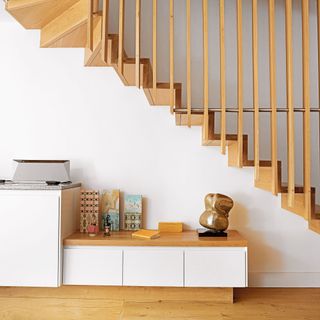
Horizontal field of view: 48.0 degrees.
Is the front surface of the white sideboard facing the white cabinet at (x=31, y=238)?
no

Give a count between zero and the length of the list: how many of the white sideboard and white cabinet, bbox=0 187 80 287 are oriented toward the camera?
2

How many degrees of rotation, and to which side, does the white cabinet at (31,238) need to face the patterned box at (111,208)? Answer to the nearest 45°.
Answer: approximately 135° to its left

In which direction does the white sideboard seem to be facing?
toward the camera

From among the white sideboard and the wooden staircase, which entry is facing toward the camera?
the white sideboard

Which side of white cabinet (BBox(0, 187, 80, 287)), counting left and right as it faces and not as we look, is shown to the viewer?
front

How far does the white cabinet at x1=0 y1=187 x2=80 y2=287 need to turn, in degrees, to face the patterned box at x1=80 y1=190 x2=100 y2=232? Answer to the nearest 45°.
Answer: approximately 135° to its left

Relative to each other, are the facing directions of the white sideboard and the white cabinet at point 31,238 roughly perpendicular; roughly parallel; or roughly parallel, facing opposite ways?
roughly parallel

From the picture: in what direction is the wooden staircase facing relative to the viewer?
to the viewer's right

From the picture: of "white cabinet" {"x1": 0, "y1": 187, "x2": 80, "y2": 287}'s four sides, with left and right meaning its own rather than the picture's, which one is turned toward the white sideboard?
left

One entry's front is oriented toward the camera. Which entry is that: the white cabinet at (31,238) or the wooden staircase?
the white cabinet

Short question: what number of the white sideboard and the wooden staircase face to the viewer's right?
1

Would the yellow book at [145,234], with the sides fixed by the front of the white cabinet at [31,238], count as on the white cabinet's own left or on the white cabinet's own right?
on the white cabinet's own left

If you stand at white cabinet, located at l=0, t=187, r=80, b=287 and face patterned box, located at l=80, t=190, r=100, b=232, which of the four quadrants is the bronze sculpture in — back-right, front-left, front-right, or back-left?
front-right

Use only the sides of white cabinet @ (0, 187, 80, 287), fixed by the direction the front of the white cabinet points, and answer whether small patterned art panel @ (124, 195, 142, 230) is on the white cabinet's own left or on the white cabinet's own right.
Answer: on the white cabinet's own left
